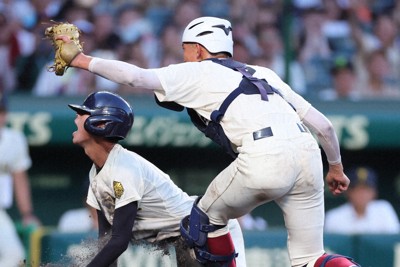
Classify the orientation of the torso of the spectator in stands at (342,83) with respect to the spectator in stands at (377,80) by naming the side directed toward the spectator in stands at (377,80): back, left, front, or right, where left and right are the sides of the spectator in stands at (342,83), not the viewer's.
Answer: left

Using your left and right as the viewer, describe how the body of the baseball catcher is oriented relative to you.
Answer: facing away from the viewer and to the left of the viewer

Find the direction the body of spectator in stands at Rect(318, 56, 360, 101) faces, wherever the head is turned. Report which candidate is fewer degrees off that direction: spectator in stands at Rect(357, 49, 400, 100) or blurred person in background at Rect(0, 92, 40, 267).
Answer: the blurred person in background

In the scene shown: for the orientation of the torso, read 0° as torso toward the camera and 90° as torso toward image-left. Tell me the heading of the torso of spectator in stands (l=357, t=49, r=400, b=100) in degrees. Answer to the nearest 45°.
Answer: approximately 0°
